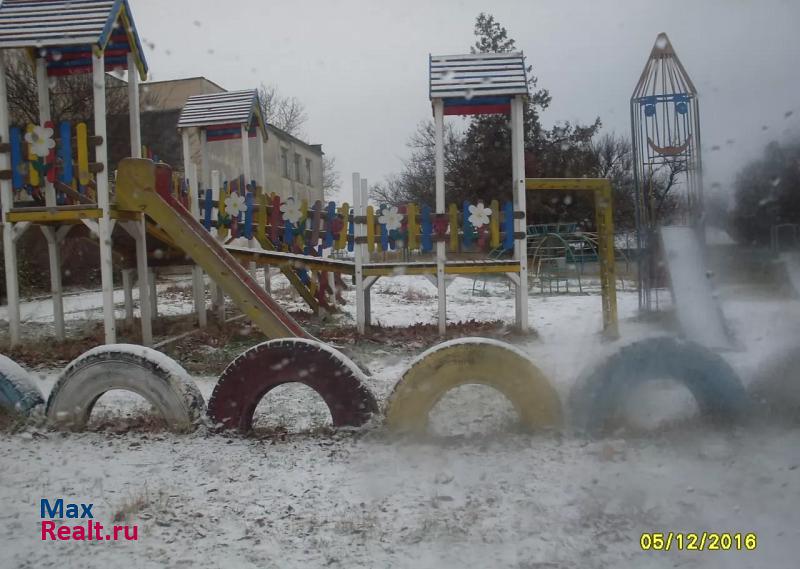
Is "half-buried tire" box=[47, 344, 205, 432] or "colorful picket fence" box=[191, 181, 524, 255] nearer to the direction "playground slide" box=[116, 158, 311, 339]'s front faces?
the colorful picket fence

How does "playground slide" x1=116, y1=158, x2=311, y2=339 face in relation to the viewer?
to the viewer's right

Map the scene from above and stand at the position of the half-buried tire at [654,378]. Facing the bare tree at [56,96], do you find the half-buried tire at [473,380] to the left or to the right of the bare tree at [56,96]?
left

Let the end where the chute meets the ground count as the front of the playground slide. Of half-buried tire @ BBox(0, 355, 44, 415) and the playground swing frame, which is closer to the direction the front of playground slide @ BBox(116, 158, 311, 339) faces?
the playground swing frame

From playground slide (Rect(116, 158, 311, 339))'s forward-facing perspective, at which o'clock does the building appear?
The building is roughly at 9 o'clock from the playground slide.

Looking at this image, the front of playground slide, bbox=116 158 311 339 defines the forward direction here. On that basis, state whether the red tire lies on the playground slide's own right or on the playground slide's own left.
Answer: on the playground slide's own right

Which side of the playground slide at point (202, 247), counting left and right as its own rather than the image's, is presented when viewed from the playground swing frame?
front

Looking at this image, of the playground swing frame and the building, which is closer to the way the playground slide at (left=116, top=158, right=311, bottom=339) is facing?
the playground swing frame

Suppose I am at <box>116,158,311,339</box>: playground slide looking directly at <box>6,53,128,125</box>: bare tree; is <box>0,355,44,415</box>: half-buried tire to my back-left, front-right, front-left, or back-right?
back-left

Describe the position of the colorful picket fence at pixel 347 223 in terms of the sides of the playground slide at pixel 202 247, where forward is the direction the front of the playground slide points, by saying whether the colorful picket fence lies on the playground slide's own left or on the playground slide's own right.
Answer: on the playground slide's own left
